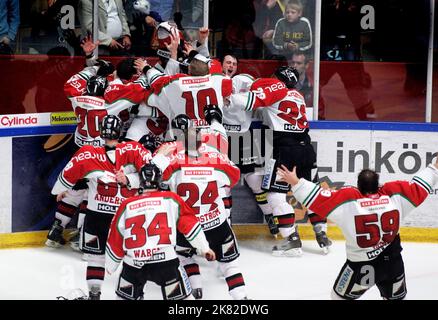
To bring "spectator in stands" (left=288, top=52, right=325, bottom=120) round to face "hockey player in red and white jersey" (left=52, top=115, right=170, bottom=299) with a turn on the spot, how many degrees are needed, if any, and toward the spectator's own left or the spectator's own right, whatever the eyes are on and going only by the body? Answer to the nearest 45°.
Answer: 0° — they already face them

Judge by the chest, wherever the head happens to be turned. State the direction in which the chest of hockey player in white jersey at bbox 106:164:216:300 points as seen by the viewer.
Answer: away from the camera

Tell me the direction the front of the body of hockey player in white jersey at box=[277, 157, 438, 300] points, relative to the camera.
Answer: away from the camera

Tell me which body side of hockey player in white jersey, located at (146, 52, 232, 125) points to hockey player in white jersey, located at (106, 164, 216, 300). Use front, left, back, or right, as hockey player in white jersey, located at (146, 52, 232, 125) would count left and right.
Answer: back

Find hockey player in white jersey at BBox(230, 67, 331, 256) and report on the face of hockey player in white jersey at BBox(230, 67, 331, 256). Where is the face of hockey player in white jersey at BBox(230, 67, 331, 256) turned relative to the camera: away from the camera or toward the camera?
away from the camera

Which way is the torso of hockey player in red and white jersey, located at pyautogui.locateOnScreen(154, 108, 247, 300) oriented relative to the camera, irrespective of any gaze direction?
away from the camera

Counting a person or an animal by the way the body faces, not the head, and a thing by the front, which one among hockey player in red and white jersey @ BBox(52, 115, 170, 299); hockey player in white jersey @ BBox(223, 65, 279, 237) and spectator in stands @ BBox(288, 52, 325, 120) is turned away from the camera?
the hockey player in red and white jersey

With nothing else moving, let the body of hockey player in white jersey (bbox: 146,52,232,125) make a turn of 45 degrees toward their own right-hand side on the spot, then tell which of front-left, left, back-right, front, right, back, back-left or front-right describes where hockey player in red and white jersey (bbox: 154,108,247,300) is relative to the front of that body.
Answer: back-right

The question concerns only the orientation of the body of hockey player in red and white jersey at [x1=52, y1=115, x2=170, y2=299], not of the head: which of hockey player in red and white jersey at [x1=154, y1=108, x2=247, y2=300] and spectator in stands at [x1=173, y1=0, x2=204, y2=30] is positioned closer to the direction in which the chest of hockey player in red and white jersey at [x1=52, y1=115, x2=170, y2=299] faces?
the spectator in stands

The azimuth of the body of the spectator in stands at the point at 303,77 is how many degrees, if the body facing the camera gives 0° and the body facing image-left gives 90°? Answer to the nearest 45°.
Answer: approximately 45°
